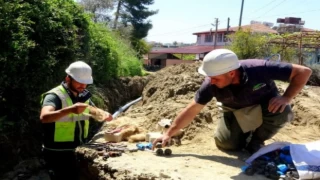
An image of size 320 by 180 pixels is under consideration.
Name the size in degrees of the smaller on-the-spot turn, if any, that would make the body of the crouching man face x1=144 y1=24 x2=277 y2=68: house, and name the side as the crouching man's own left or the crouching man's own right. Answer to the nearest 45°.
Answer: approximately 135° to the crouching man's own right

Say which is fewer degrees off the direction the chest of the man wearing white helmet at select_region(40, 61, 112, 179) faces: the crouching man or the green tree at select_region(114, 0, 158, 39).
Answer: the crouching man

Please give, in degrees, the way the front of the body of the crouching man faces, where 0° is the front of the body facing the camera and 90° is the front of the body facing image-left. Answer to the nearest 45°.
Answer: approximately 45°

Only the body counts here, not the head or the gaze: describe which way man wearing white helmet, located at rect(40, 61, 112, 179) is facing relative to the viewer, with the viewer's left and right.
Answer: facing the viewer and to the right of the viewer

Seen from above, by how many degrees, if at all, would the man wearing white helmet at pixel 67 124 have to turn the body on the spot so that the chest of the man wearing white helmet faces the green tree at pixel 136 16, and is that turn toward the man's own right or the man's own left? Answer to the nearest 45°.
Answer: approximately 135° to the man's own left

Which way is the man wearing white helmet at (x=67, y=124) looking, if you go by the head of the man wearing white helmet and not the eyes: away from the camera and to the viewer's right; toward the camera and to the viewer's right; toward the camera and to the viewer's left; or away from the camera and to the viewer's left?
toward the camera and to the viewer's right

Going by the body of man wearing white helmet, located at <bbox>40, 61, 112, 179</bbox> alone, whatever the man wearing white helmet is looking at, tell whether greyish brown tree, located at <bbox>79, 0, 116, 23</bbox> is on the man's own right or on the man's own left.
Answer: on the man's own left

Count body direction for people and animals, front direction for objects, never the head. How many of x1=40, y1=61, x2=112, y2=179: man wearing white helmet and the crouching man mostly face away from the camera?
0

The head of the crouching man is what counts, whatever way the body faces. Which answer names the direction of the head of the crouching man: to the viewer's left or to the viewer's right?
to the viewer's left

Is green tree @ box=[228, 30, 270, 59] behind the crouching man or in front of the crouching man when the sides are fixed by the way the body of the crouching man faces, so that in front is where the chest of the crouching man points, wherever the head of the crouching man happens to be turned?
behind
